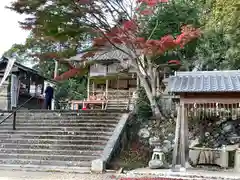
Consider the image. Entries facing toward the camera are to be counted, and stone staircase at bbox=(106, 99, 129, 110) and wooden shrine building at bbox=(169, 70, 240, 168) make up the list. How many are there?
2

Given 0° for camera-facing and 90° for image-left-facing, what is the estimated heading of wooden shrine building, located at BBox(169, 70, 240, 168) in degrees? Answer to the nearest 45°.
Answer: approximately 0°

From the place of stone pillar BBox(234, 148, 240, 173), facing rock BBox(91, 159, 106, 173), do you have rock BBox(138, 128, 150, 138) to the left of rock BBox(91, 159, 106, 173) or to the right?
right

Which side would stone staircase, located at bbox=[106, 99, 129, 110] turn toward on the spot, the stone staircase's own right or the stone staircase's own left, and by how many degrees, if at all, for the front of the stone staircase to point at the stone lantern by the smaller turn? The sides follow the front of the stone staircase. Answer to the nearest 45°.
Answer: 0° — it already faces it

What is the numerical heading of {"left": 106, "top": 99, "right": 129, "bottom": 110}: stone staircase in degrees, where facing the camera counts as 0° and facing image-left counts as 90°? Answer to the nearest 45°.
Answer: approximately 0°

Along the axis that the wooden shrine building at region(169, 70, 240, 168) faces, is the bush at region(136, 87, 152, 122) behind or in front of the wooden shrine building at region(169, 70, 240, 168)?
behind
